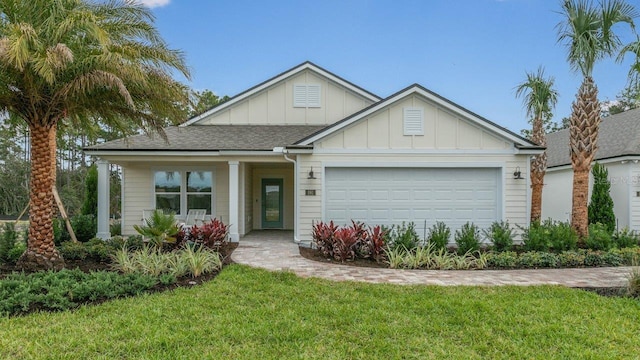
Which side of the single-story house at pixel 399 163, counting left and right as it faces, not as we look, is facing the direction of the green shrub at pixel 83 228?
right

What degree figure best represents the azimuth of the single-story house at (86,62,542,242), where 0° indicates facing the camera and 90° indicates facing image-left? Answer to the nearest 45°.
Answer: approximately 0°

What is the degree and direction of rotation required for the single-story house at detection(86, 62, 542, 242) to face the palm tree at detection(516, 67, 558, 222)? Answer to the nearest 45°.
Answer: approximately 135° to its left

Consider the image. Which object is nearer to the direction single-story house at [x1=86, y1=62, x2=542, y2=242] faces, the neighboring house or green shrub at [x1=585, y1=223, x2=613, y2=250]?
the green shrub

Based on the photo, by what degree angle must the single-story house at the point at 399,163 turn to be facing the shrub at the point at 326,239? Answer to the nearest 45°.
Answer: approximately 45° to its right

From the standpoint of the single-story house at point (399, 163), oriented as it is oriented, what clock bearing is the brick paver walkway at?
The brick paver walkway is roughly at 12 o'clock from the single-story house.

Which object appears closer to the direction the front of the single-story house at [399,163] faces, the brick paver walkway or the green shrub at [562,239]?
the brick paver walkway

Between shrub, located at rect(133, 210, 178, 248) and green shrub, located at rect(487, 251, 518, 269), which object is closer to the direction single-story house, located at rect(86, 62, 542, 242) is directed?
the green shrub

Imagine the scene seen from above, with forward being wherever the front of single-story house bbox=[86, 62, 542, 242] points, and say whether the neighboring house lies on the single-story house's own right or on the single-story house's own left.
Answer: on the single-story house's own left

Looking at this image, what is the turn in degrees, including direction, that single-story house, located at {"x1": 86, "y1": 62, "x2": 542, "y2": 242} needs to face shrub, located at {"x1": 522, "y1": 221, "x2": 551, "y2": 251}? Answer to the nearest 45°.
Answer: approximately 45° to its left

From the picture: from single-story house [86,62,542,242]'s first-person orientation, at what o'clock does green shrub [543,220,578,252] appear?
The green shrub is roughly at 10 o'clock from the single-story house.

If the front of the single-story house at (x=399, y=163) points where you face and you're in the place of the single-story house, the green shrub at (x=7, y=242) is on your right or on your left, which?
on your right

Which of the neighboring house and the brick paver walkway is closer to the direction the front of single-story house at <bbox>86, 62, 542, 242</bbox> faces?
the brick paver walkway
